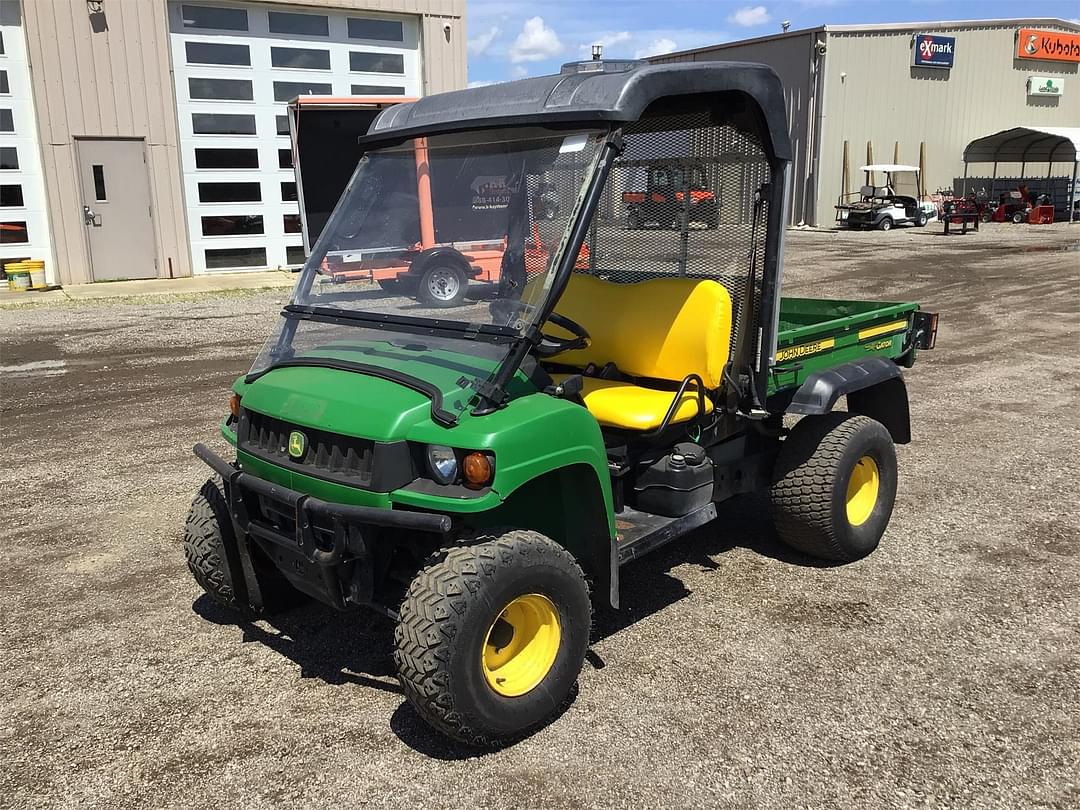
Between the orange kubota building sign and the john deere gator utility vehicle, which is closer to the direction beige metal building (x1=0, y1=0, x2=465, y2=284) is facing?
the john deere gator utility vehicle

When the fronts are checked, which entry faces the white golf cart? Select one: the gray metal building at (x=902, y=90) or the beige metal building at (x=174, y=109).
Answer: the gray metal building at (x=902, y=90)

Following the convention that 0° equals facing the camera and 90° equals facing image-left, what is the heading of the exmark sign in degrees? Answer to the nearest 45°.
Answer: approximately 0°

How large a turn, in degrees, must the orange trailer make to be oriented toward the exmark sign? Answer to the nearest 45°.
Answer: approximately 135° to its right

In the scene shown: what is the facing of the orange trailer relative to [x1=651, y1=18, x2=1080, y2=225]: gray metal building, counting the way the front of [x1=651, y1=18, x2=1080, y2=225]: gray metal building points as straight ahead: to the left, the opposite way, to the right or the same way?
to the right

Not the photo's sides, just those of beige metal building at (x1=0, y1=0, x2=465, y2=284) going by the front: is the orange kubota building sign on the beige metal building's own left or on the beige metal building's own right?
on the beige metal building's own left

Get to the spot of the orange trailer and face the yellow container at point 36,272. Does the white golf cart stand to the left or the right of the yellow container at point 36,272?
right

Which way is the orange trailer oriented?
to the viewer's left

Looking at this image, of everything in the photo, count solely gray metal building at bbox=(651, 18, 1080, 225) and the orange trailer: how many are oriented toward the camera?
1
